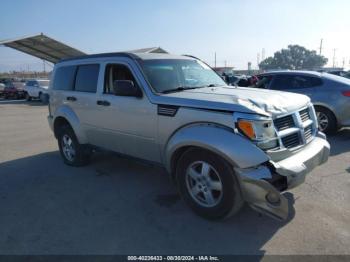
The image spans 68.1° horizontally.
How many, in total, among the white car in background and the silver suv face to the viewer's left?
0

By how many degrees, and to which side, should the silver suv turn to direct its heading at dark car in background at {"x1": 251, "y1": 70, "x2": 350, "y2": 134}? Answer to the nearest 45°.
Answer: approximately 90° to its left

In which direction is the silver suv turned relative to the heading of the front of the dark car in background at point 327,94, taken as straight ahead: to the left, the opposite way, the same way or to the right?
the opposite way

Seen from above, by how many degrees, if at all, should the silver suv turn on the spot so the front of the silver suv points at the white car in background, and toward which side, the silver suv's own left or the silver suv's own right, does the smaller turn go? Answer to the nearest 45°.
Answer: approximately 180°

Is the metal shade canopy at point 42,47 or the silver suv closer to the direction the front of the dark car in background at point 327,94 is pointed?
the metal shade canopy

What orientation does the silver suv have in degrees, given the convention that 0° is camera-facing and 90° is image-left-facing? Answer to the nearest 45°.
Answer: approximately 315°

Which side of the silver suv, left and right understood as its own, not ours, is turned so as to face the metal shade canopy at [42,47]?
back

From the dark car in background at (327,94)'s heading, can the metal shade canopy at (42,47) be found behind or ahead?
ahead

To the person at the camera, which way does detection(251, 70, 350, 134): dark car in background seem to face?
facing away from the viewer and to the left of the viewer

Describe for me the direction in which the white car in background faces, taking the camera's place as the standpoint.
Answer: facing the viewer and to the right of the viewer

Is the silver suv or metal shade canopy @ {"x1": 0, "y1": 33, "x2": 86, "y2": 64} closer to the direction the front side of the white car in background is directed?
the silver suv

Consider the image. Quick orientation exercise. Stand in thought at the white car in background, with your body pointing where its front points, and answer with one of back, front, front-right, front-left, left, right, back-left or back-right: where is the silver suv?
front-right
